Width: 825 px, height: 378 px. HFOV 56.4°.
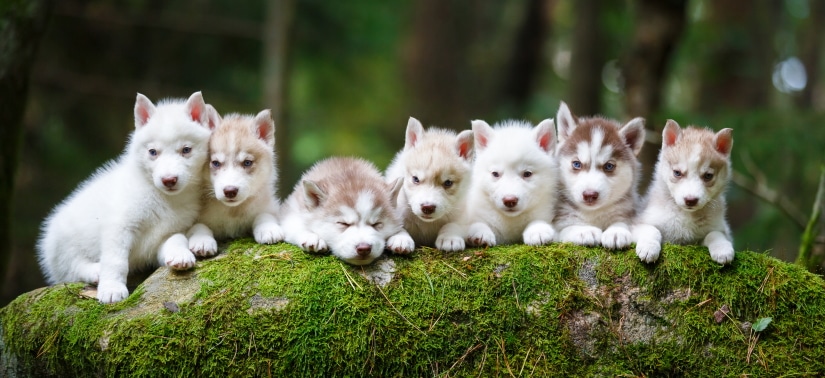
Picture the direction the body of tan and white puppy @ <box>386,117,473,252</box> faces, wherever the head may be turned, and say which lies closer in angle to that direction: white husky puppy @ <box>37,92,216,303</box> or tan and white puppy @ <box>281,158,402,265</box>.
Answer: the tan and white puppy

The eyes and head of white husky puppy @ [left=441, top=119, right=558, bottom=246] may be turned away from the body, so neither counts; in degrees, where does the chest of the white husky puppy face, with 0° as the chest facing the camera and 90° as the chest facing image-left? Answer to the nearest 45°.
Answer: approximately 0°

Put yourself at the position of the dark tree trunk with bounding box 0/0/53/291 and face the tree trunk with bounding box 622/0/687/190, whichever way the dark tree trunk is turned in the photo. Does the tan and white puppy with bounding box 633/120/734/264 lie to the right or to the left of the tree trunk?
right

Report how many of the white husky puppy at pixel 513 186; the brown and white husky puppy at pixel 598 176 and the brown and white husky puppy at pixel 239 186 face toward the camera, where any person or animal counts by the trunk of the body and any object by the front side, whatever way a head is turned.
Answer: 3

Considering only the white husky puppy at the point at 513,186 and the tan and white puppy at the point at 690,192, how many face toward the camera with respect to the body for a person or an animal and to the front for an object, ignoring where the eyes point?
2

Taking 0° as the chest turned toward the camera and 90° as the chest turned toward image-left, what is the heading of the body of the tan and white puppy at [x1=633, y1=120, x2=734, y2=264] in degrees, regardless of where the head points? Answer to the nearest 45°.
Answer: approximately 0°

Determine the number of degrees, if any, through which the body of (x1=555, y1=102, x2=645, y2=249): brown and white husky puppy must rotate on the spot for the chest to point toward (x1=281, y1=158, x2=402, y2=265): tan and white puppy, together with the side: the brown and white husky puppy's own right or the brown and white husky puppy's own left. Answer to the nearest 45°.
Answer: approximately 45° to the brown and white husky puppy's own right
